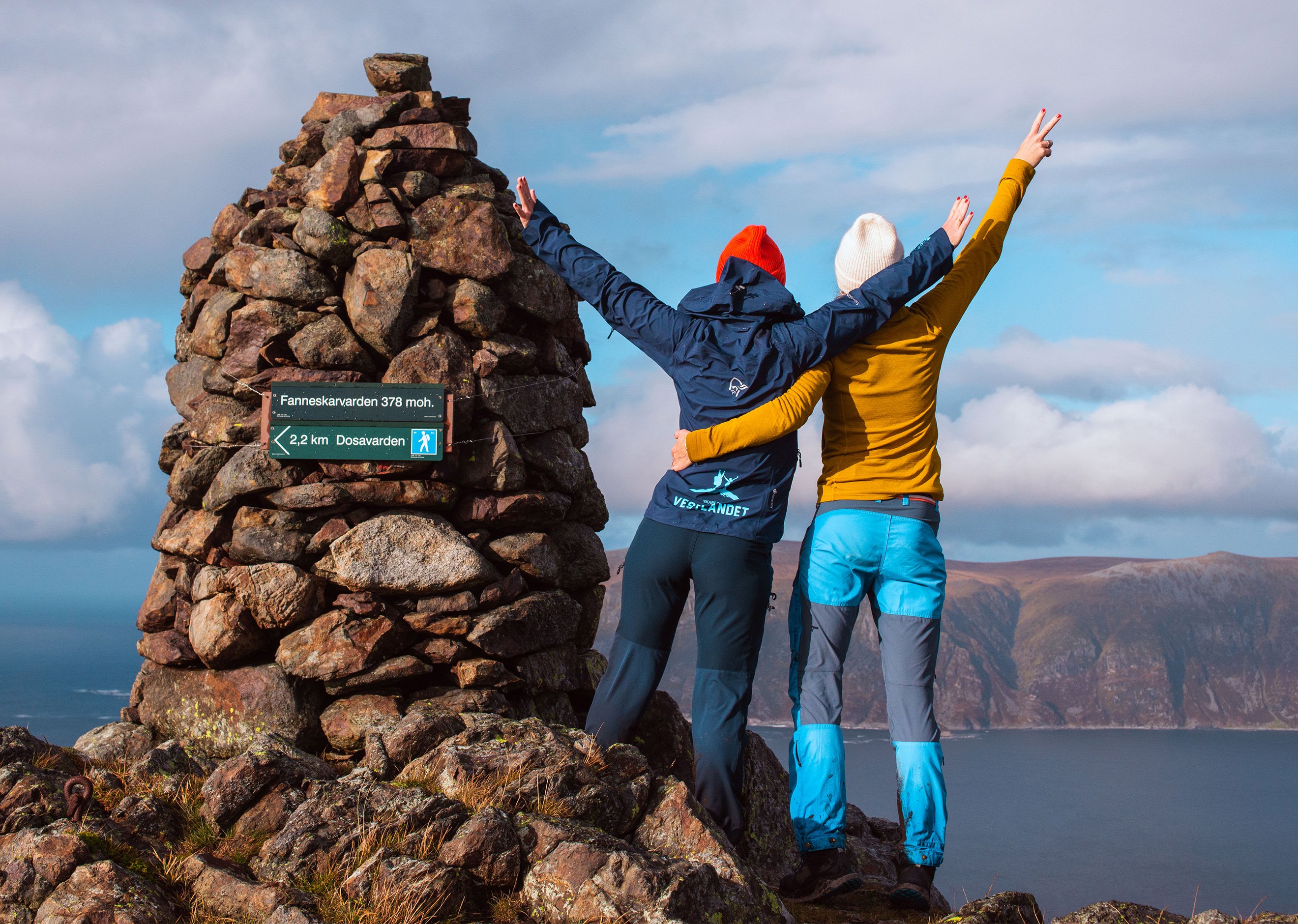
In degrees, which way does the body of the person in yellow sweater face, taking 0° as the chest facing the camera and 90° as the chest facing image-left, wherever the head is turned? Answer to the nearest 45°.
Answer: approximately 180°

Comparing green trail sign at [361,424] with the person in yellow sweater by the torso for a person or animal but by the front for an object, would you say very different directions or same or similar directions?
very different directions

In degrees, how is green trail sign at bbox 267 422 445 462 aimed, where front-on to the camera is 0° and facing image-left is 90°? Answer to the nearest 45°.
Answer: approximately 0°

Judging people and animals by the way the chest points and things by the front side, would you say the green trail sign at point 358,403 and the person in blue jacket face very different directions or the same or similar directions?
very different directions

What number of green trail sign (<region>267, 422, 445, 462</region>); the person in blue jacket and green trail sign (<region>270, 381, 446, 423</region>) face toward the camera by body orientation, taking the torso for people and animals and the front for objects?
2

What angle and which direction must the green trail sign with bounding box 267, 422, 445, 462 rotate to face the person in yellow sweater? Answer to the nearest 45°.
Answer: approximately 45° to its left

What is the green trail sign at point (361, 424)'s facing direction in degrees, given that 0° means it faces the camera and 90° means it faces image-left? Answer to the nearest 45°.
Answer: approximately 0°

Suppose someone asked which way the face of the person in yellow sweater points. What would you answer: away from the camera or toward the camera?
away from the camera

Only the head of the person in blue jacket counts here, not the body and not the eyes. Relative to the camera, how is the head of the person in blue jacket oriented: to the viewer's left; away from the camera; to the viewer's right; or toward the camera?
away from the camera

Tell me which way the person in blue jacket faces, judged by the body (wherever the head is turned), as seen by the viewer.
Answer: away from the camera

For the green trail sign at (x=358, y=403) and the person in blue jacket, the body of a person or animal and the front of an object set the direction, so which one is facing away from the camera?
the person in blue jacket

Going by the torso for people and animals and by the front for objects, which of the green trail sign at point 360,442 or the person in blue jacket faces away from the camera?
the person in blue jacket
